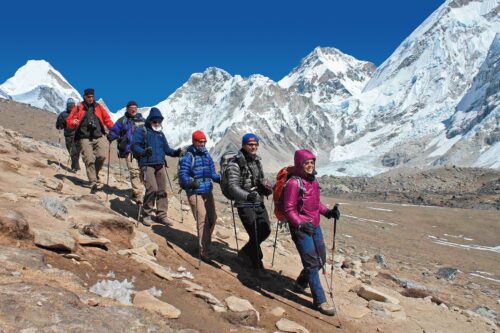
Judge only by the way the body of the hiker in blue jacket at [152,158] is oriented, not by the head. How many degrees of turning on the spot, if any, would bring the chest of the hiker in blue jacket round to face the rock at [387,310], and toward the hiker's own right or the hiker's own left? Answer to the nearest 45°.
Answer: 0° — they already face it

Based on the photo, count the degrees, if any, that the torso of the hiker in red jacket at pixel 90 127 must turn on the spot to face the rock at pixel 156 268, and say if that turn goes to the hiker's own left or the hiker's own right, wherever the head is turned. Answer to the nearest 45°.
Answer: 0° — they already face it

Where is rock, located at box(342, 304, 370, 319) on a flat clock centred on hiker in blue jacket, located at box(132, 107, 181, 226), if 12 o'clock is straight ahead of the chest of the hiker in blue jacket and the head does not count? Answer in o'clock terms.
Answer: The rock is roughly at 12 o'clock from the hiker in blue jacket.

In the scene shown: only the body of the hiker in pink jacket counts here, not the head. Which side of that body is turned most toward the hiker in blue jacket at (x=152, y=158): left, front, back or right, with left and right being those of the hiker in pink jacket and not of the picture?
back

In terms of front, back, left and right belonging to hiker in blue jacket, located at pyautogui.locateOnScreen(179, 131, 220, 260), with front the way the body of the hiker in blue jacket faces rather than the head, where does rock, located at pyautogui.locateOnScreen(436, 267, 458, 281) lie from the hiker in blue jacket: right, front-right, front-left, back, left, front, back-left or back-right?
left

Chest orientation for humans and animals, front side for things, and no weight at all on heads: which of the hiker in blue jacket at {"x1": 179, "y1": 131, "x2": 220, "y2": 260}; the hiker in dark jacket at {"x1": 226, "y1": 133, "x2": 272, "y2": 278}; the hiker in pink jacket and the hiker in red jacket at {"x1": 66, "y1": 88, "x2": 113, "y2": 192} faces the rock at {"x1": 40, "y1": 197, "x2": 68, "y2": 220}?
the hiker in red jacket at {"x1": 66, "y1": 88, "x2": 113, "y2": 192}

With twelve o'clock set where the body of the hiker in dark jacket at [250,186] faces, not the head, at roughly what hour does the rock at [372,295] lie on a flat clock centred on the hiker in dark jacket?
The rock is roughly at 10 o'clock from the hiker in dark jacket.

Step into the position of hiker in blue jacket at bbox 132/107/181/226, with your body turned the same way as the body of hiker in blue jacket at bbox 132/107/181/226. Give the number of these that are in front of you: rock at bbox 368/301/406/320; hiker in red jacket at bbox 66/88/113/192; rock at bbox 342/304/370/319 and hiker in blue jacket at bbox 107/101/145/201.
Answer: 2

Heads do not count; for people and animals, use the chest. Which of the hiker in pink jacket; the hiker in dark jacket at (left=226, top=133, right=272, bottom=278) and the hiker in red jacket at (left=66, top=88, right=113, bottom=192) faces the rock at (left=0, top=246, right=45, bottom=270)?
the hiker in red jacket at (left=66, top=88, right=113, bottom=192)

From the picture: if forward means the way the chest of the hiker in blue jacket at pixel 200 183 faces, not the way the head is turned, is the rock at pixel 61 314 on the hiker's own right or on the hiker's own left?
on the hiker's own right

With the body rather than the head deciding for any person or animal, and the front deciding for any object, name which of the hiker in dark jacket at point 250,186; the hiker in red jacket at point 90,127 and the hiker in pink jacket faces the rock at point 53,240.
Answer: the hiker in red jacket at point 90,127
